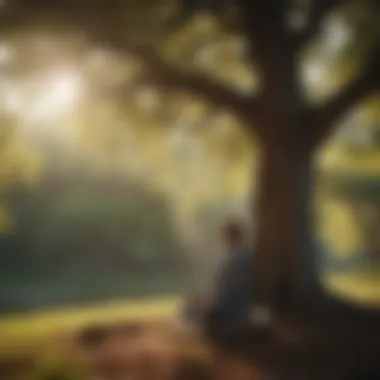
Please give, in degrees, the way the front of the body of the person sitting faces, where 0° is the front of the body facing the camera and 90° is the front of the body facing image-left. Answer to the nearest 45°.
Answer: approximately 90°
